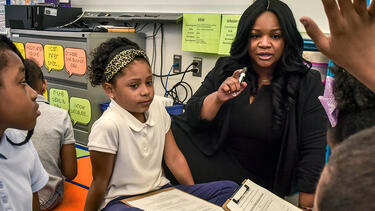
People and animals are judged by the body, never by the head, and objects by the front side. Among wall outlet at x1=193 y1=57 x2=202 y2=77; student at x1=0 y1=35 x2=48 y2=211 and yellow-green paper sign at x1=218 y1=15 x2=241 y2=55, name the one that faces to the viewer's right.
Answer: the student

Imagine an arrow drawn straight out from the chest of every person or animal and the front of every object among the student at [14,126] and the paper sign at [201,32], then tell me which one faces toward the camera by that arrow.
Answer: the paper sign

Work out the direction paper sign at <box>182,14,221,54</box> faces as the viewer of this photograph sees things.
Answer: facing the viewer

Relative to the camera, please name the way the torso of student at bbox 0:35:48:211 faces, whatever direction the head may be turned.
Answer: to the viewer's right

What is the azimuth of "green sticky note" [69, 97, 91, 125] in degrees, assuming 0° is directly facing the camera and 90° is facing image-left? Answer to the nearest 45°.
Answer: approximately 45°

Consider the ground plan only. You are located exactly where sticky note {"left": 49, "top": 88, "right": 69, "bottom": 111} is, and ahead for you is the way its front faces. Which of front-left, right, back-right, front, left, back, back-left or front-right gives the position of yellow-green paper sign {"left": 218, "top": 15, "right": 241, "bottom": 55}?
left

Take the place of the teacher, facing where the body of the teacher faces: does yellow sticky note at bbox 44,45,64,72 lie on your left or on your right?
on your right

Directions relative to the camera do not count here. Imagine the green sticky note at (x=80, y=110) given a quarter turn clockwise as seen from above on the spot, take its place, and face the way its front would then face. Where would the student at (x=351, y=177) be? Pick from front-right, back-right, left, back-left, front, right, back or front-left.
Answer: back-left

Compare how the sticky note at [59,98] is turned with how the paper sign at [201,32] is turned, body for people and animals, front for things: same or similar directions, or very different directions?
same or similar directions

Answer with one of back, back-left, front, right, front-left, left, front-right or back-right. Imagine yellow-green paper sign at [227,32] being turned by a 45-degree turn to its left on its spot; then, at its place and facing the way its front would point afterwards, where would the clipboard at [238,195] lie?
front-right

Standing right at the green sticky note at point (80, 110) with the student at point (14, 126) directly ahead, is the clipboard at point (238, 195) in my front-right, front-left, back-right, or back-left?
front-left

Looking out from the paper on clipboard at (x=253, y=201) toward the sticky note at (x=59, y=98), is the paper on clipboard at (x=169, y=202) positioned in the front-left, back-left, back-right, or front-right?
front-left

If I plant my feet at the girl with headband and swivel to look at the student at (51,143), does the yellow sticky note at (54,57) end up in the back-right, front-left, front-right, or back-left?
front-right

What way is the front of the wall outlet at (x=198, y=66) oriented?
toward the camera

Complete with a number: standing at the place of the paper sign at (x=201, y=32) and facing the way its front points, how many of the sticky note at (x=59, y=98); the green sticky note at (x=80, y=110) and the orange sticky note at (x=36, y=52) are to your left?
0
